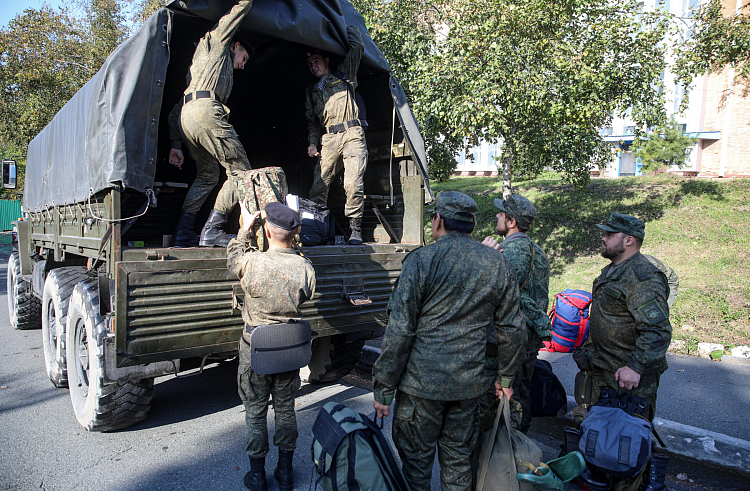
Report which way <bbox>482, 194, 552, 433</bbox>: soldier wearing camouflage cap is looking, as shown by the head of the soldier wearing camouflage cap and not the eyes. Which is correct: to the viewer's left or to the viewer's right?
to the viewer's left

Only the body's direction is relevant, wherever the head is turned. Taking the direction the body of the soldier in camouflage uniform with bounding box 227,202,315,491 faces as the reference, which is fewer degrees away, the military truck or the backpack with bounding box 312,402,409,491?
the military truck

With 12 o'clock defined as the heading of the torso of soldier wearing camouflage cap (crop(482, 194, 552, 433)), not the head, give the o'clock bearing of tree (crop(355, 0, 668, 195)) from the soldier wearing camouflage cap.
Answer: The tree is roughly at 3 o'clock from the soldier wearing camouflage cap.

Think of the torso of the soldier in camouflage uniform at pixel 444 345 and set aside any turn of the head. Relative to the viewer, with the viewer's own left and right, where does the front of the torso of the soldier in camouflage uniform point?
facing away from the viewer

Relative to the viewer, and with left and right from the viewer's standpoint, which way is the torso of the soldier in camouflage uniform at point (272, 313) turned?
facing away from the viewer

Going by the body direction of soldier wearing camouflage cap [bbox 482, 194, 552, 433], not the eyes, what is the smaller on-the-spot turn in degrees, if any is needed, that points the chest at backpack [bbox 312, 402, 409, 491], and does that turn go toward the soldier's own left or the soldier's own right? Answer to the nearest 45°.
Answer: approximately 45° to the soldier's own left

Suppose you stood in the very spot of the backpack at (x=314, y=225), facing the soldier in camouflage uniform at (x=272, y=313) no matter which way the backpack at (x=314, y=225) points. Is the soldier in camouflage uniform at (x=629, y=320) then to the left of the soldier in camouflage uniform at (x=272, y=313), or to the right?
left

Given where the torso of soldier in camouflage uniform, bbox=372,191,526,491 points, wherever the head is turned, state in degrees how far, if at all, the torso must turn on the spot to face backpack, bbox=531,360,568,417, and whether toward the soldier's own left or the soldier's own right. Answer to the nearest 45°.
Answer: approximately 45° to the soldier's own right

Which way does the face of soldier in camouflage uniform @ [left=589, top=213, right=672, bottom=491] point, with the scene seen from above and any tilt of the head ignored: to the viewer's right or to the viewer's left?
to the viewer's left

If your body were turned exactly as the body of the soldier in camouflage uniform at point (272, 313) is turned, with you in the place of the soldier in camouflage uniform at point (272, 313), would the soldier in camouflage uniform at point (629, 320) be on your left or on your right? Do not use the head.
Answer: on your right

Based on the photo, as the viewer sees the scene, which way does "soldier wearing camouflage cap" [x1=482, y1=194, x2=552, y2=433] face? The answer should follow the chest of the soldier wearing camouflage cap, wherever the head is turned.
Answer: to the viewer's left
